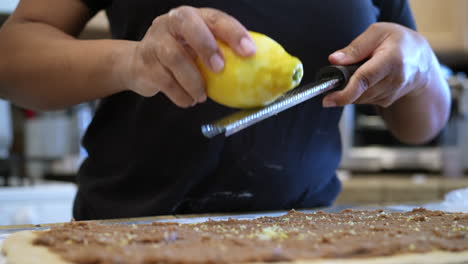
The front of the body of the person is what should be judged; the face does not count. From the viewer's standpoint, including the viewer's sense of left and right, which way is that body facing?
facing the viewer

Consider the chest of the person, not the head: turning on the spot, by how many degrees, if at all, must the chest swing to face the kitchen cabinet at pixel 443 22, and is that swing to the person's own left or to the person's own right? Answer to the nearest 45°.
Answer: approximately 135° to the person's own left
